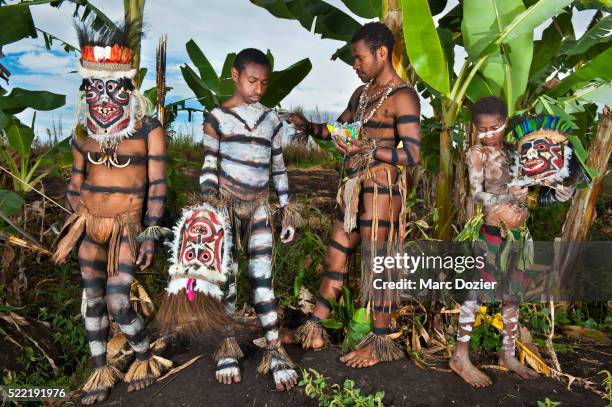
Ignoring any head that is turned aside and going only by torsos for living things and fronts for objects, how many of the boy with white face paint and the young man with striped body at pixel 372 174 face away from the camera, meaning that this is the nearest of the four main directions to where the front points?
0

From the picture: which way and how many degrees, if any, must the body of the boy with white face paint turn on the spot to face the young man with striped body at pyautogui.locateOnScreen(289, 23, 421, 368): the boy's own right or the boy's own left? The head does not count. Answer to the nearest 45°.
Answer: approximately 135° to the boy's own right

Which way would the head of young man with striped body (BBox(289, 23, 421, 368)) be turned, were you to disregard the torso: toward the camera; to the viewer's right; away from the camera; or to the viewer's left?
to the viewer's left

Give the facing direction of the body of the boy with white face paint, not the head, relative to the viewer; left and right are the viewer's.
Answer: facing the viewer and to the right of the viewer

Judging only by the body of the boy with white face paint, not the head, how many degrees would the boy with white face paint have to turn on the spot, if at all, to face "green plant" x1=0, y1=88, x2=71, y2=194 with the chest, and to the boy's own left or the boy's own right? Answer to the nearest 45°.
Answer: approximately 135° to the boy's own right

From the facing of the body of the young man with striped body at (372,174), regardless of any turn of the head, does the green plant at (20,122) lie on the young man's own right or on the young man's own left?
on the young man's own right

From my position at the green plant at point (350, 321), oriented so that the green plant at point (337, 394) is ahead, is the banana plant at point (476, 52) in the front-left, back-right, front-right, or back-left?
back-left

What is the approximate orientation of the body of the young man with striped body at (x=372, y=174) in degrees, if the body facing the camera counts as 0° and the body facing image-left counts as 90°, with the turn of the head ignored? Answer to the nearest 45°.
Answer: approximately 45°
